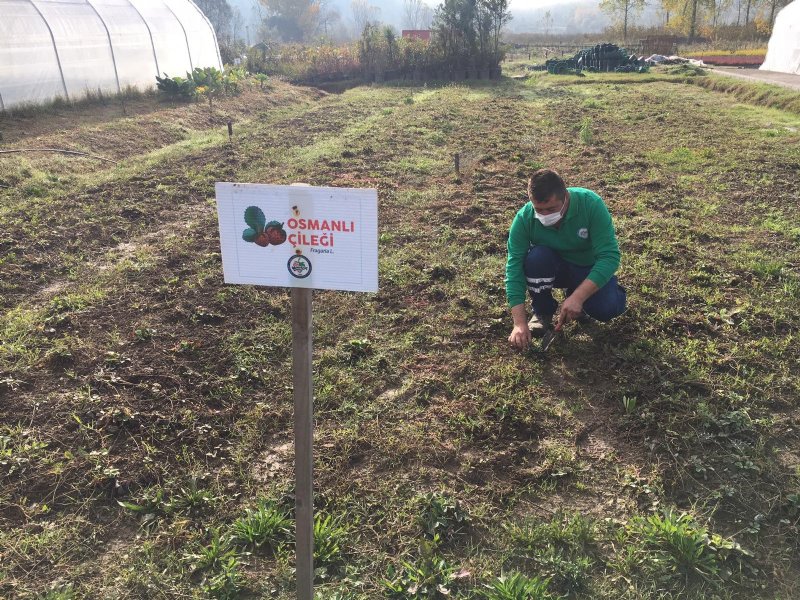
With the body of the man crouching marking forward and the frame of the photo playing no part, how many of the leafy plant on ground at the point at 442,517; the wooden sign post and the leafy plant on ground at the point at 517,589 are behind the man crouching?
0

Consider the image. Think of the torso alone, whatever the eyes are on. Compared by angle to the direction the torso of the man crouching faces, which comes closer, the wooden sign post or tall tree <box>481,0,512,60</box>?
the wooden sign post

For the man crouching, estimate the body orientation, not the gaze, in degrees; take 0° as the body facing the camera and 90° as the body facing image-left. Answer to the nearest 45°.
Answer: approximately 45°

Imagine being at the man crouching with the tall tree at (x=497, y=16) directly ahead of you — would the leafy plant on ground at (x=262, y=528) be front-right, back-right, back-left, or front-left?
back-left

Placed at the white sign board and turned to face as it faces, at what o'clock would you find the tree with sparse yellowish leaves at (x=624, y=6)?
The tree with sparse yellowish leaves is roughly at 7 o'clock from the white sign board.

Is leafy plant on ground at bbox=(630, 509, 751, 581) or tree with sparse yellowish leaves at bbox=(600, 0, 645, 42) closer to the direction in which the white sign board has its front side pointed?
the leafy plant on ground

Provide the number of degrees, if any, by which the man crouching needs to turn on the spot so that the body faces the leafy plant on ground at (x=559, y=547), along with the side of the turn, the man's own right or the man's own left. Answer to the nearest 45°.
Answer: approximately 45° to the man's own left

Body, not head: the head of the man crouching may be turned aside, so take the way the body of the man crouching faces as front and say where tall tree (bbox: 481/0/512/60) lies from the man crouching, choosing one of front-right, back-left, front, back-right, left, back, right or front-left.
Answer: back-right

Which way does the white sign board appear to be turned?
toward the camera

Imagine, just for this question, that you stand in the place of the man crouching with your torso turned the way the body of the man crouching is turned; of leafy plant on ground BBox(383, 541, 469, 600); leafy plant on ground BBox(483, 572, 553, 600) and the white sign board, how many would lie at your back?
0

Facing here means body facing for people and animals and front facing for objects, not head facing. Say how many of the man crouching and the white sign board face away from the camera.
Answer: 0
